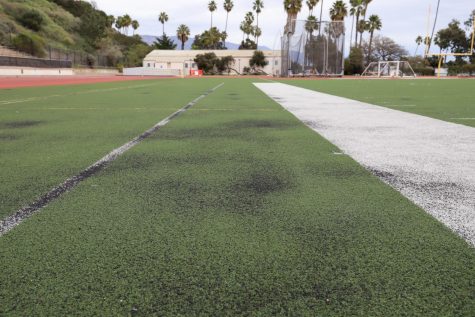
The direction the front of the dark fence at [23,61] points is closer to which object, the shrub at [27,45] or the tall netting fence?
the tall netting fence

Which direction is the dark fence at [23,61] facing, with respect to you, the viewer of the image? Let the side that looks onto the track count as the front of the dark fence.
facing the viewer and to the right of the viewer
